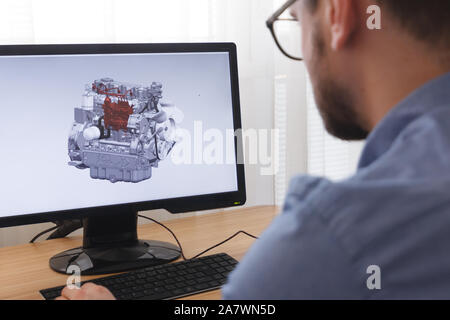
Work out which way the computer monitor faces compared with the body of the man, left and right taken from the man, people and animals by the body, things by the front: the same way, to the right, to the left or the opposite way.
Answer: the opposite way

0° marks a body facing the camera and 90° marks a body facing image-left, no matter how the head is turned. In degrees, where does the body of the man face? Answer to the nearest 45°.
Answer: approximately 135°

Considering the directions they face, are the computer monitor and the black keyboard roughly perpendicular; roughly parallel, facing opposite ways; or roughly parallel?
roughly parallel

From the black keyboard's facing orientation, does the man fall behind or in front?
in front

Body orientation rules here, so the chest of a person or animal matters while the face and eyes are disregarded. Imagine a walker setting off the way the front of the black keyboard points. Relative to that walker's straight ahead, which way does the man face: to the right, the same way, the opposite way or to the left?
the opposite way

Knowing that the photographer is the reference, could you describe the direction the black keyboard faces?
facing the viewer and to the right of the viewer

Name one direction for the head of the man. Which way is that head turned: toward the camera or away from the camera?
away from the camera

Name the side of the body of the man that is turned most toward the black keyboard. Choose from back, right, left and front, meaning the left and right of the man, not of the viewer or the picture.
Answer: front

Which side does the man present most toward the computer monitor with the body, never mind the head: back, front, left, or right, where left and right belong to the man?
front

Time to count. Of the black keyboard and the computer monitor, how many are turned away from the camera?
0

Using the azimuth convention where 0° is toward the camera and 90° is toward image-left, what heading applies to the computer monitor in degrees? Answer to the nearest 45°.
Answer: approximately 315°
